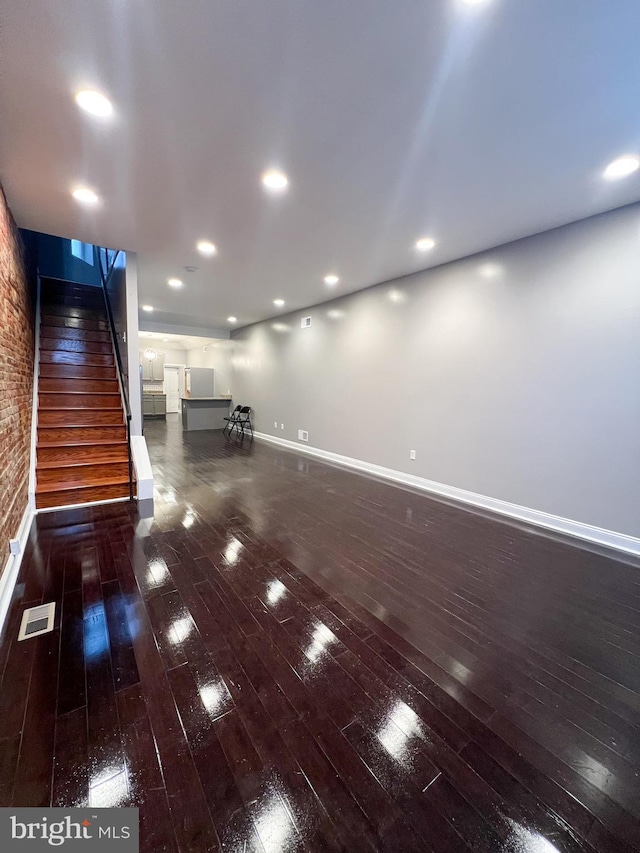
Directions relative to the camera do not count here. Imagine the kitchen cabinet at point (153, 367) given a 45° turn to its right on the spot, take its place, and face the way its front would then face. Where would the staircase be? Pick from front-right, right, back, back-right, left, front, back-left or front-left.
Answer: front-left

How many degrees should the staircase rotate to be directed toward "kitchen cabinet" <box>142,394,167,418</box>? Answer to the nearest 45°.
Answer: approximately 180°

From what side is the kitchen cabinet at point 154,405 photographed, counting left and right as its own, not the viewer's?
front

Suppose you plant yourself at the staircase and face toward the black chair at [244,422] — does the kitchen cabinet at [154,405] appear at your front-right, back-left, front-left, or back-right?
front-left

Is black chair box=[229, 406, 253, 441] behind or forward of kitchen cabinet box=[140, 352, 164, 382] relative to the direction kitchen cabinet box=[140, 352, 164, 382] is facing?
forward

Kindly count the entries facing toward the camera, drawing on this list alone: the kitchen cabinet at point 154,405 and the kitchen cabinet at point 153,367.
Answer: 2

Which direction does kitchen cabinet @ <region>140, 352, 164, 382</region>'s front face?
toward the camera

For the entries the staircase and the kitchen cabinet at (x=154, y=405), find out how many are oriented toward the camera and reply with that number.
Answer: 2

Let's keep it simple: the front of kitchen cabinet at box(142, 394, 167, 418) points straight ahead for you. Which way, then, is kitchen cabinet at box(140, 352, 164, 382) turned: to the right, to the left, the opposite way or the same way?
the same way

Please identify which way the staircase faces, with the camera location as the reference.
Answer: facing the viewer
